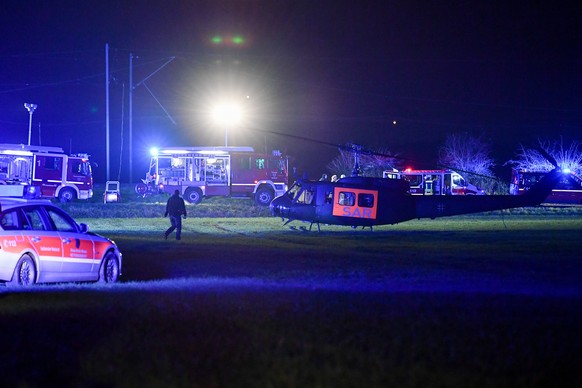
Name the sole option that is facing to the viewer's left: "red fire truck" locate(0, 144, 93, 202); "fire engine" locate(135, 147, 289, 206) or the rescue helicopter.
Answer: the rescue helicopter

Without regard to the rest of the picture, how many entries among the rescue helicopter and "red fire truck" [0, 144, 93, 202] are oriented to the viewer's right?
1

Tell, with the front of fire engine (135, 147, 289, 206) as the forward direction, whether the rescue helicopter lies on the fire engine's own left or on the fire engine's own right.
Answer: on the fire engine's own right

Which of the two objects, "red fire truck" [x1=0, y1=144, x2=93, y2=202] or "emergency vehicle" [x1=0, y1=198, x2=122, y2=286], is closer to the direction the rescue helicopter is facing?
the red fire truck

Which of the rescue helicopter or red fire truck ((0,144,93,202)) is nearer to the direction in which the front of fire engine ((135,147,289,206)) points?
the rescue helicopter

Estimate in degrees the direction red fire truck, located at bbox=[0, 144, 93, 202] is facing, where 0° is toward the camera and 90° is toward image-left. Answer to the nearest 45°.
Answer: approximately 270°

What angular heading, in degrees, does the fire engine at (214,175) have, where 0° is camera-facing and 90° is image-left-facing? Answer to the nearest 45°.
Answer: approximately 270°

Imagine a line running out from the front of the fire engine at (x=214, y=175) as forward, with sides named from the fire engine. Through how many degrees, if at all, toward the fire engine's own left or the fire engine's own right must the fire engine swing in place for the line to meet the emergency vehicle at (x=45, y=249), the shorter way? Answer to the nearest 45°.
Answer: approximately 90° to the fire engine's own right

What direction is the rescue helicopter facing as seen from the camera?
to the viewer's left

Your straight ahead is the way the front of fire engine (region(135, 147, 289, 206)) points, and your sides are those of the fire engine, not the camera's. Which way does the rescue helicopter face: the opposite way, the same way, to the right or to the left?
the opposite way
